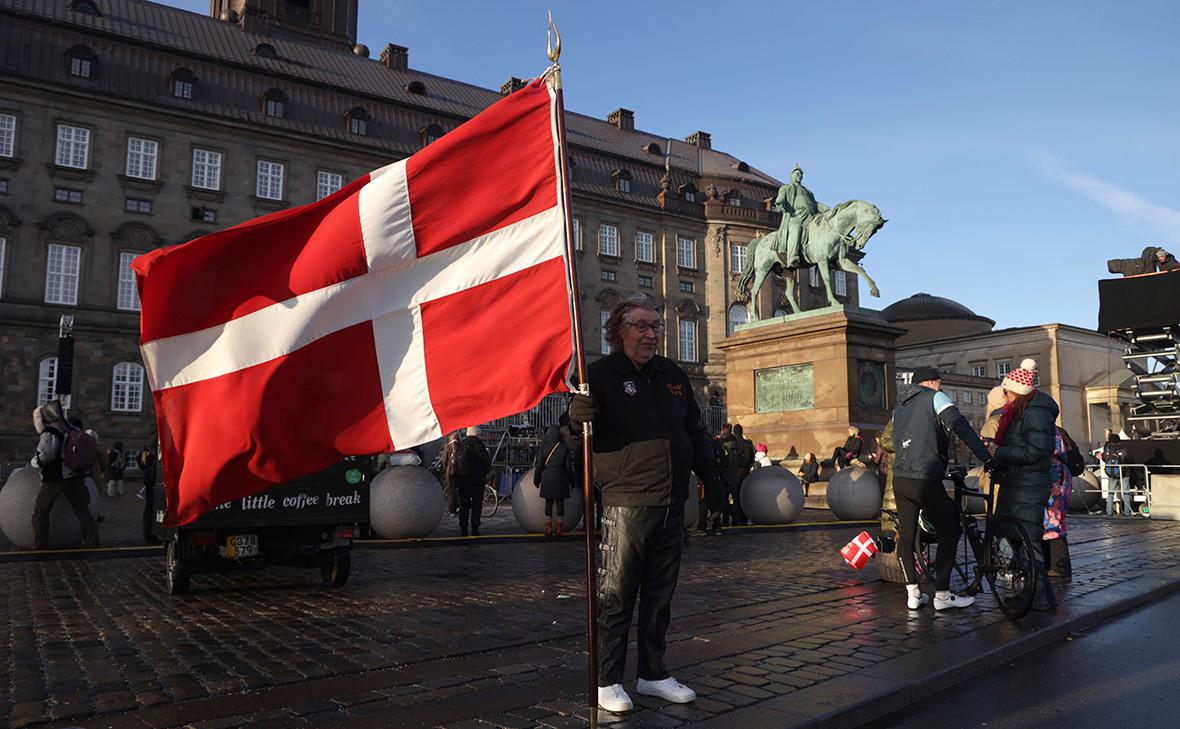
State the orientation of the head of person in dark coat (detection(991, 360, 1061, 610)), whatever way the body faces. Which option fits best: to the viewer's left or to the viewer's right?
to the viewer's left

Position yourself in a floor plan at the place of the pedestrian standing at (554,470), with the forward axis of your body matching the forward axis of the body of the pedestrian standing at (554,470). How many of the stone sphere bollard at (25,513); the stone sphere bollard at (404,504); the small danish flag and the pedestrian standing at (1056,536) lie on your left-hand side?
2

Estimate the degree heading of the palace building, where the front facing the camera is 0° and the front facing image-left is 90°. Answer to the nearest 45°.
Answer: approximately 315°

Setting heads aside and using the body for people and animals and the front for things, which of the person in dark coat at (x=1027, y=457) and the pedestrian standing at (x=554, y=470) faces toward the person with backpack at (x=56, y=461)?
the person in dark coat

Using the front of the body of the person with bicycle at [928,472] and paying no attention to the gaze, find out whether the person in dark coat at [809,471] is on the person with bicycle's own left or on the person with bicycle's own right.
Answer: on the person with bicycle's own left

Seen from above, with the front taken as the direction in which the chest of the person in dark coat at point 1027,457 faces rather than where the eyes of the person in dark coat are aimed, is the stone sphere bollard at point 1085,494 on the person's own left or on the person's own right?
on the person's own right

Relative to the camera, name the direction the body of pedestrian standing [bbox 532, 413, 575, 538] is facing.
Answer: away from the camera

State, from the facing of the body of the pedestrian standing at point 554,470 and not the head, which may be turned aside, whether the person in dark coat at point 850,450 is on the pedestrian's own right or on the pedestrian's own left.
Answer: on the pedestrian's own right

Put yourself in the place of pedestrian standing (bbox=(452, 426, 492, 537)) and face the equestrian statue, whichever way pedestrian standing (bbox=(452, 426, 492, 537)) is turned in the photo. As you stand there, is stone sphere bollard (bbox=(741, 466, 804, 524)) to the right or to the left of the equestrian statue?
right

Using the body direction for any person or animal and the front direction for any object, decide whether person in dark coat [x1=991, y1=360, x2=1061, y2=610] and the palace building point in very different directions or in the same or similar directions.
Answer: very different directions

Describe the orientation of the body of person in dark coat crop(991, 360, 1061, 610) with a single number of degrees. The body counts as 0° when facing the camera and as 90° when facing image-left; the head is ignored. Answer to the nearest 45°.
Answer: approximately 90°
